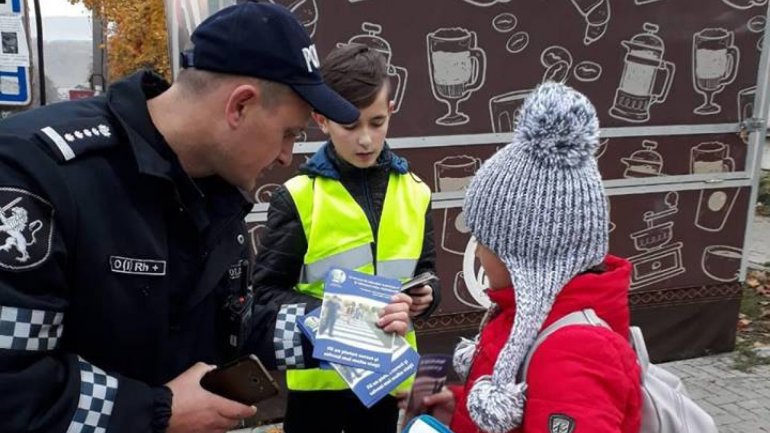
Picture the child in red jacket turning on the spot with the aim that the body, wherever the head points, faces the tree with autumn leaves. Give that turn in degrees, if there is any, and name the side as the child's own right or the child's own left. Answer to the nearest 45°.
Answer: approximately 45° to the child's own right

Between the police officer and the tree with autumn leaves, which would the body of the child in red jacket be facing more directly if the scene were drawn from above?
the police officer

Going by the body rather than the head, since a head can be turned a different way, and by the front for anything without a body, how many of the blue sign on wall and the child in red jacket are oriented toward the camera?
1

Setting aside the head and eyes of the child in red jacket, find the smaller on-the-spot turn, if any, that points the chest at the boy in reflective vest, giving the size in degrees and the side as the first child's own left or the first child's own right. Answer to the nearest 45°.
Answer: approximately 45° to the first child's own right

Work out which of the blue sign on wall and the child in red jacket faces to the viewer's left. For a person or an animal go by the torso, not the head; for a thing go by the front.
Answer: the child in red jacket

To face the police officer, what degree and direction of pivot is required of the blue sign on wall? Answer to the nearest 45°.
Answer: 0° — it already faces them

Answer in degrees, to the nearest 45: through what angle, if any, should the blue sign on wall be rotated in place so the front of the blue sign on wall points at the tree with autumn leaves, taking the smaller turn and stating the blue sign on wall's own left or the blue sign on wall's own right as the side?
approximately 180°

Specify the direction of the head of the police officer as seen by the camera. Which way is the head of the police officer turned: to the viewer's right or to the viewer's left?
to the viewer's right

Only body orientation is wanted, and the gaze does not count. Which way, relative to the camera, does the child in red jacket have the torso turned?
to the viewer's left

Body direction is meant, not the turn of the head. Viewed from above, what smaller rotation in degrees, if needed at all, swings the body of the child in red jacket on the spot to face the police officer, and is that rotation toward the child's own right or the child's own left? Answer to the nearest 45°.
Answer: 0° — they already face them
